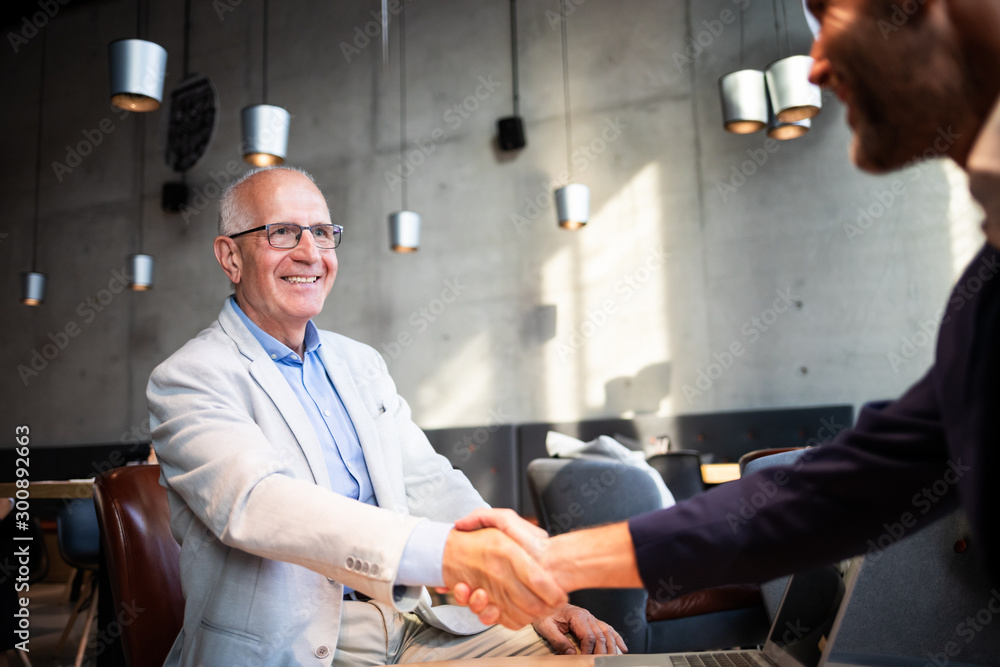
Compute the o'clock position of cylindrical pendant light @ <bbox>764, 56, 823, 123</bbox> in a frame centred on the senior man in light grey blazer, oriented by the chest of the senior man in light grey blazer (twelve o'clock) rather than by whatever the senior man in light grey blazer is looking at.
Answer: The cylindrical pendant light is roughly at 9 o'clock from the senior man in light grey blazer.

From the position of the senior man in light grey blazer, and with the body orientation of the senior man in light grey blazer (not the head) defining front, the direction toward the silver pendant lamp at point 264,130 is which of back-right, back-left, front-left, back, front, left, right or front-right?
back-left

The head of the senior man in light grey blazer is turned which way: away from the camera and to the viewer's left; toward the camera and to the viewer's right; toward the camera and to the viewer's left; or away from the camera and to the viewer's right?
toward the camera and to the viewer's right

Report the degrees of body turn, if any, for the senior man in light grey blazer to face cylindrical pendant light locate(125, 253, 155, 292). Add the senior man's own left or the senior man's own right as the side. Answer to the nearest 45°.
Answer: approximately 135° to the senior man's own left

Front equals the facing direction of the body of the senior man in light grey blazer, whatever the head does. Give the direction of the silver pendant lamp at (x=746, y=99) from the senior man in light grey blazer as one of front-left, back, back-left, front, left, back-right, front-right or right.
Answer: left

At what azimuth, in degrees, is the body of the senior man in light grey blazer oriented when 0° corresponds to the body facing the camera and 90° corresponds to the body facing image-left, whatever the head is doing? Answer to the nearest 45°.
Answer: approximately 315°

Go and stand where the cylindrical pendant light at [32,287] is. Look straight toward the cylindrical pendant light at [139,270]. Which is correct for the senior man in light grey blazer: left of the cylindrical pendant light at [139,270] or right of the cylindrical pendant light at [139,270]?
right

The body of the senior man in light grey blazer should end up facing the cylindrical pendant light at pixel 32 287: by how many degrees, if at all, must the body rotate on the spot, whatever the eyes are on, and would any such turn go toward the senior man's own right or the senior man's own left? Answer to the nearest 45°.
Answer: approximately 180°

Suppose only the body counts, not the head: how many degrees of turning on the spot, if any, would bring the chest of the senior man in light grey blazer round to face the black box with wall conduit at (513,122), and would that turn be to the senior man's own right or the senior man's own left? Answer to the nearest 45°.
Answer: approximately 135° to the senior man's own left
